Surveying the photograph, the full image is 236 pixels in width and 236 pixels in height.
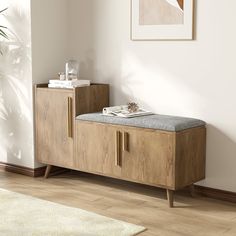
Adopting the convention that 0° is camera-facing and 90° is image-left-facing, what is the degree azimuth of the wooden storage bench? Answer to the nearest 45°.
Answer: approximately 45°

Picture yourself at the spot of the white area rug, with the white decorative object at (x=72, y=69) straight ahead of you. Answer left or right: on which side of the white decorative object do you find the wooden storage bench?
right

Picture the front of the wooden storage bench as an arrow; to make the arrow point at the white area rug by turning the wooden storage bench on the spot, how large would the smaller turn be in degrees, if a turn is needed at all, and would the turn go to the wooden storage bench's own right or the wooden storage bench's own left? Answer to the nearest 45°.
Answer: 0° — it already faces it
